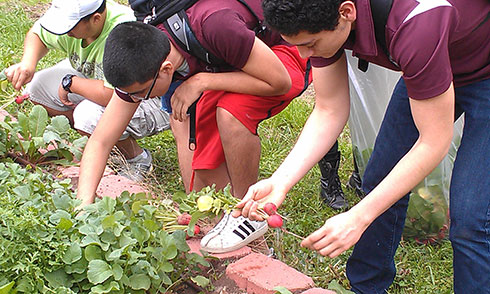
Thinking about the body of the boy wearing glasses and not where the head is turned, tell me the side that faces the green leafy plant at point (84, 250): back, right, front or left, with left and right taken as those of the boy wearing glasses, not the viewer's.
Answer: front

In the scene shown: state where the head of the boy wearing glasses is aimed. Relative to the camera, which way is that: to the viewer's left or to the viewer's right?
to the viewer's left

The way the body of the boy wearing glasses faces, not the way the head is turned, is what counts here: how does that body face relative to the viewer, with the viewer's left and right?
facing the viewer and to the left of the viewer

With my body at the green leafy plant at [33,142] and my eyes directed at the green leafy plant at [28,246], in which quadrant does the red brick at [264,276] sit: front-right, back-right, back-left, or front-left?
front-left

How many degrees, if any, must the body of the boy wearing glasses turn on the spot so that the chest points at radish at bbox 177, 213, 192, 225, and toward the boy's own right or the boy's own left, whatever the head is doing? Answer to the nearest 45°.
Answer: approximately 45° to the boy's own left

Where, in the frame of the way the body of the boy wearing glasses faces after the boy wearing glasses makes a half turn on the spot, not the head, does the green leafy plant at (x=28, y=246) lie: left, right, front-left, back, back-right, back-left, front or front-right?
back

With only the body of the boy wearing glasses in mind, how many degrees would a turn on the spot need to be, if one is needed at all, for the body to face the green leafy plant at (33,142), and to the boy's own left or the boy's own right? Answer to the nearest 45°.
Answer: approximately 45° to the boy's own right
